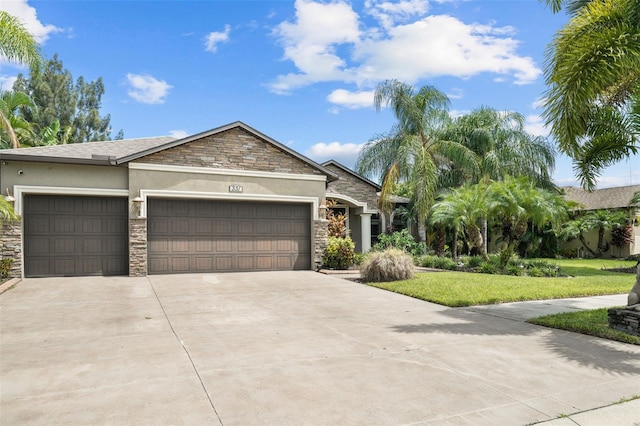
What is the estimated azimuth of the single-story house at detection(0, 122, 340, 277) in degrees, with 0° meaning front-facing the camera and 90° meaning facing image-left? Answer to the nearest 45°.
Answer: approximately 0°

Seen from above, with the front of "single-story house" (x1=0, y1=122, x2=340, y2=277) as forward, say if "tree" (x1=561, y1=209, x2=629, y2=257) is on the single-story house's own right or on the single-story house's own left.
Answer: on the single-story house's own left

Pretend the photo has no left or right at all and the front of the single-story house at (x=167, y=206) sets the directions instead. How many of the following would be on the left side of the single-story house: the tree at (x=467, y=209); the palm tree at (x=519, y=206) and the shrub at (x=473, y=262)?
3

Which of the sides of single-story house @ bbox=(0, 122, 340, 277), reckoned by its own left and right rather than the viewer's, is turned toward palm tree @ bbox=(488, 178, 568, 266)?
left

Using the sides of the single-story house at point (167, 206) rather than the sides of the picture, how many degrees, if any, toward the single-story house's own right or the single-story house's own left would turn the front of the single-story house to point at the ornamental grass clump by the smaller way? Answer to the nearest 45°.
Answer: approximately 45° to the single-story house's own left

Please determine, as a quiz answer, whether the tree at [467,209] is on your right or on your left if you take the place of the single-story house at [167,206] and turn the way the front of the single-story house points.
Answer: on your left

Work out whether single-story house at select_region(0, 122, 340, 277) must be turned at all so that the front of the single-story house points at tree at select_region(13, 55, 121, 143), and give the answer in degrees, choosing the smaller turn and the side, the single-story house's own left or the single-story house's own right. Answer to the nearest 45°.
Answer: approximately 180°

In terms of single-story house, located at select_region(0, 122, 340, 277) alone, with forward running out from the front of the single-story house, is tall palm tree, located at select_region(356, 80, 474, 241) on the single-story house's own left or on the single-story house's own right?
on the single-story house's own left
